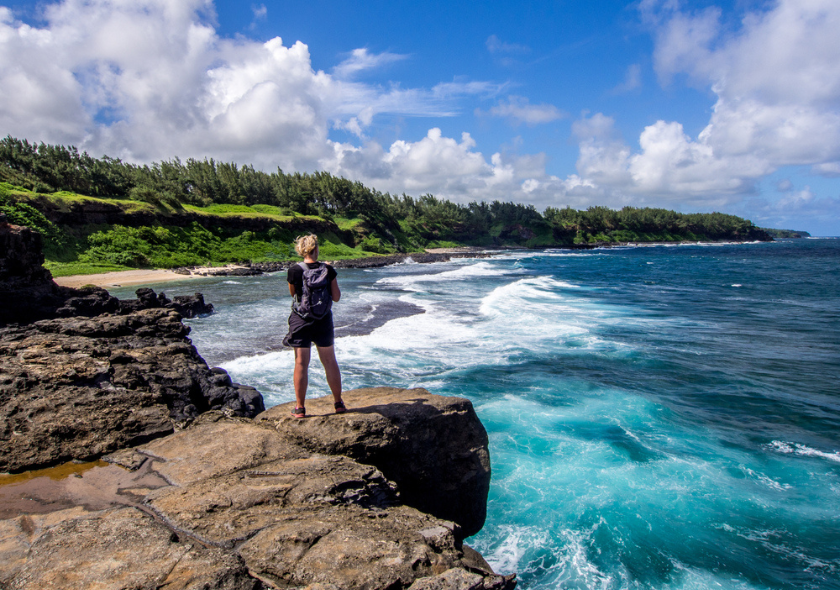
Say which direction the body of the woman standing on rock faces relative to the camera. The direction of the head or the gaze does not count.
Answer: away from the camera
